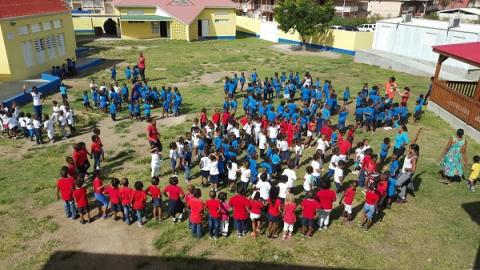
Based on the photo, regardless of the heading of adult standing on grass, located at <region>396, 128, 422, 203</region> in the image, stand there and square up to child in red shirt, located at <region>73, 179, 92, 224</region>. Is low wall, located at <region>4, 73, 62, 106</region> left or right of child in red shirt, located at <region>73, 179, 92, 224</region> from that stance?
right

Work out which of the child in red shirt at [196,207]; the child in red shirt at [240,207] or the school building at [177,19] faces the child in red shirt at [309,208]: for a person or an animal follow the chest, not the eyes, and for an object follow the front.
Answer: the school building
